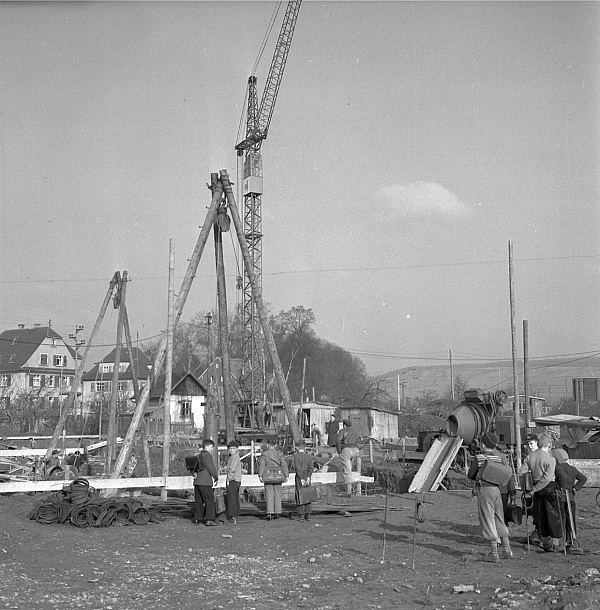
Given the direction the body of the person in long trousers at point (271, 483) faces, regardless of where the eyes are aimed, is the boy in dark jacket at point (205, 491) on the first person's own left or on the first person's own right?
on the first person's own left

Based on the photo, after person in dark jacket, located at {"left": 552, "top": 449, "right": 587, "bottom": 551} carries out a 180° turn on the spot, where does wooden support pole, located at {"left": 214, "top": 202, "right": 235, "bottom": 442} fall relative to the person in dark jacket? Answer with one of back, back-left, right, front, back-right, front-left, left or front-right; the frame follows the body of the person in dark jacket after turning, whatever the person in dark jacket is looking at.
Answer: back

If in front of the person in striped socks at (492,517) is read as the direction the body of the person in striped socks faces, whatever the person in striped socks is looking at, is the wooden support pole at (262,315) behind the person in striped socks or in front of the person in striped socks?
in front

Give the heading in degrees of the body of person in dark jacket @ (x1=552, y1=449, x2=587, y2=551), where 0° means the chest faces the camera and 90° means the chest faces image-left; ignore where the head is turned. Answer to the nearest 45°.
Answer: approximately 135°

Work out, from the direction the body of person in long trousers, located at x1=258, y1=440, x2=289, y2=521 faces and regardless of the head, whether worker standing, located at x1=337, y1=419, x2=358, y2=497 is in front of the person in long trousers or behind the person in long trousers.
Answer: in front

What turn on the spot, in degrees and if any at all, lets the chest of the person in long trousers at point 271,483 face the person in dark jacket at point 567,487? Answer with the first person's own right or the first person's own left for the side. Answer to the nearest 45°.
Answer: approximately 135° to the first person's own right

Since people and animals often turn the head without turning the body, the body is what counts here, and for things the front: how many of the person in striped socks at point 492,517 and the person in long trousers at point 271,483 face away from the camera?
2

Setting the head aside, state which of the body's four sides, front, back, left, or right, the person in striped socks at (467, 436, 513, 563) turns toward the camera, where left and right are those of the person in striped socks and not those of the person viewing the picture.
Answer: back

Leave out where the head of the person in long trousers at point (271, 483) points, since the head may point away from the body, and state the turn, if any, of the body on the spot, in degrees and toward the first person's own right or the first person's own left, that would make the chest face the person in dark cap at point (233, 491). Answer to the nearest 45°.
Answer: approximately 90° to the first person's own left

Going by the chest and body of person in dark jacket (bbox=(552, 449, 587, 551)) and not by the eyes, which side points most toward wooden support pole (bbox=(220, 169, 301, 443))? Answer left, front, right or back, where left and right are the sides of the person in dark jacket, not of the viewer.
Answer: front

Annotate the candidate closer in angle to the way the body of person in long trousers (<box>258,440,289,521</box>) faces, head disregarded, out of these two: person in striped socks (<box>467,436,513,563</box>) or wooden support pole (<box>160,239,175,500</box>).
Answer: the wooden support pole

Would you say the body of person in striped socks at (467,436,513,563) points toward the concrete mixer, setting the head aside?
yes

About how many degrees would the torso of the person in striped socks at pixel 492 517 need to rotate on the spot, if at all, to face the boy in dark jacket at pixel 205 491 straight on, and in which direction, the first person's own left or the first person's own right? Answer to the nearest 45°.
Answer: approximately 45° to the first person's own left

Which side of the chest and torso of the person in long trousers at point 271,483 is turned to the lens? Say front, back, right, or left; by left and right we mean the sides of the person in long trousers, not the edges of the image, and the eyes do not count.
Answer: back

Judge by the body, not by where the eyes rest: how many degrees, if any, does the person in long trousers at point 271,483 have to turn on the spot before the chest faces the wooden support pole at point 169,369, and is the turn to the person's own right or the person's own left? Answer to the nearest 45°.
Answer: approximately 45° to the person's own left
